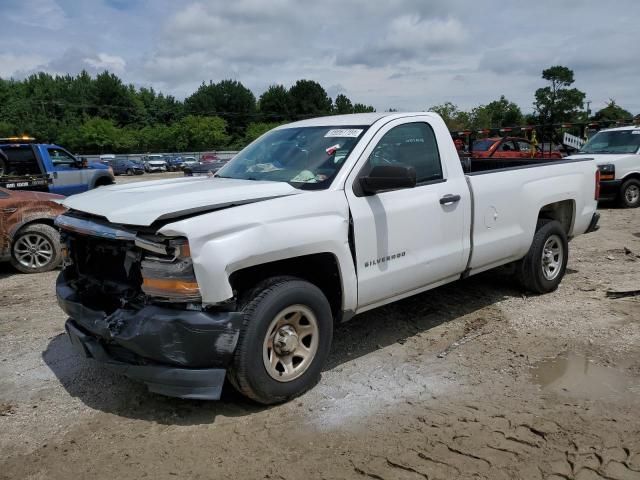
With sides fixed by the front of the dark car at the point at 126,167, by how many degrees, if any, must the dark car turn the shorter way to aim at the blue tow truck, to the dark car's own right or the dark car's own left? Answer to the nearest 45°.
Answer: approximately 45° to the dark car's own right

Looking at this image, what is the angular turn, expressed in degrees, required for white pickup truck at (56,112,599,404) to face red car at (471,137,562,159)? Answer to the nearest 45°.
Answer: approximately 180°

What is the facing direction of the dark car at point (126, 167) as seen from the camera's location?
facing the viewer and to the right of the viewer

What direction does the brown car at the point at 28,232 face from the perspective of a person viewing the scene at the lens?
facing to the right of the viewer

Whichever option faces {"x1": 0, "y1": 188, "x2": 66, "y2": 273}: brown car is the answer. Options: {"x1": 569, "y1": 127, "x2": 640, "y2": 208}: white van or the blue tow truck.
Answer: the white van

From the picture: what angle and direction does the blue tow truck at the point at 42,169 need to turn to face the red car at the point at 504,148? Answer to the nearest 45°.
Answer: approximately 45° to its right

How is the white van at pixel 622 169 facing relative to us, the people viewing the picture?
facing the viewer and to the left of the viewer

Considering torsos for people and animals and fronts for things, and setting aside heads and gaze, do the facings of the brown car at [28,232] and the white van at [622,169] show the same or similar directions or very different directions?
very different directions

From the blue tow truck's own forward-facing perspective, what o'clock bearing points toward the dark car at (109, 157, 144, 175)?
The dark car is roughly at 11 o'clock from the blue tow truck.
